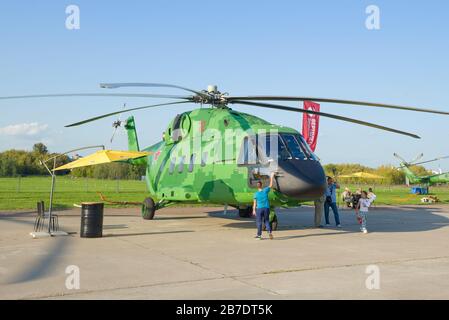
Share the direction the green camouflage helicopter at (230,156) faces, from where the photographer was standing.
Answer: facing the viewer and to the right of the viewer

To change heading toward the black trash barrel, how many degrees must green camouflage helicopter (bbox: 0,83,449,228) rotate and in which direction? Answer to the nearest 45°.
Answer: approximately 90° to its right
